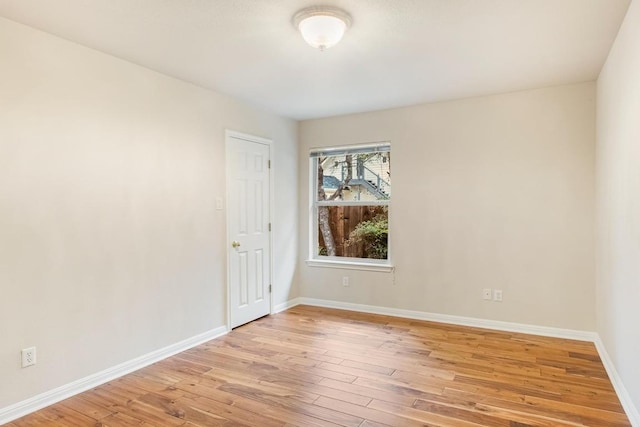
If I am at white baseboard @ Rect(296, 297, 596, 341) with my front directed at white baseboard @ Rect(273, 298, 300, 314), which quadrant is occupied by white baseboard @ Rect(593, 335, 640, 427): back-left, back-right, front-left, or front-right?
back-left

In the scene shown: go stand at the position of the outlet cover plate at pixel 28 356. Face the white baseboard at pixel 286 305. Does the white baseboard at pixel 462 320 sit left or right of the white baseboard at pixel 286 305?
right

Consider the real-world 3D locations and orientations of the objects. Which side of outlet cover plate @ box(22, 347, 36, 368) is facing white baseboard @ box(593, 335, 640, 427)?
front

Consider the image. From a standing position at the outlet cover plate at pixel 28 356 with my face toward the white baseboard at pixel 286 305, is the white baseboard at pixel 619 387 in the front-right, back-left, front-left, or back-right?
front-right

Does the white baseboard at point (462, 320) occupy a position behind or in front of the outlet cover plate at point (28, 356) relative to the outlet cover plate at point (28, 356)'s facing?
in front

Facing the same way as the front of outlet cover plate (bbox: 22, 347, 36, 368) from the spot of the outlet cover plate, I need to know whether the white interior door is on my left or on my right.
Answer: on my left

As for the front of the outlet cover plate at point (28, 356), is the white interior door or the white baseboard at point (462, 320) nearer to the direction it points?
the white baseboard

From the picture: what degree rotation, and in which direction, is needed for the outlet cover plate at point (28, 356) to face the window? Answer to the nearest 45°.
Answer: approximately 45° to its left

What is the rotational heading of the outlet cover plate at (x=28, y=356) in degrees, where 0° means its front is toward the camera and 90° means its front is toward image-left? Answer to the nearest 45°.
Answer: approximately 315°

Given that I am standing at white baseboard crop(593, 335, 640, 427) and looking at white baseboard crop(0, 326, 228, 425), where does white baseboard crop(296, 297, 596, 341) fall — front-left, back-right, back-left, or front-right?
front-right
